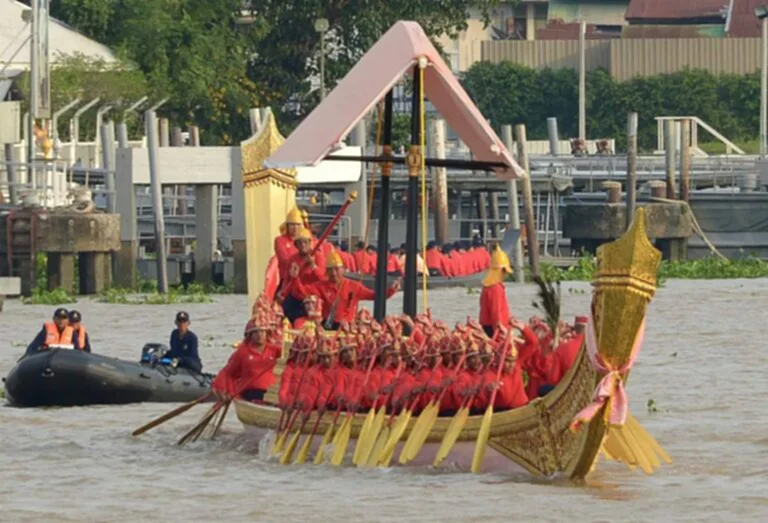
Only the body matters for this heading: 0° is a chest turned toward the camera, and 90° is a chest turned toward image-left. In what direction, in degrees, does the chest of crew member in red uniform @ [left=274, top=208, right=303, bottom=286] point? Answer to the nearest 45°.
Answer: approximately 315°

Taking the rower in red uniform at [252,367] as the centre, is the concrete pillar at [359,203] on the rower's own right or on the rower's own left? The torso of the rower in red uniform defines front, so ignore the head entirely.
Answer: on the rower's own left

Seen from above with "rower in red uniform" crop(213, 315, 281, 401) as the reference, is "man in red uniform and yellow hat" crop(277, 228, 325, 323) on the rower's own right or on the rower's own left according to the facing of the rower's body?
on the rower's own left

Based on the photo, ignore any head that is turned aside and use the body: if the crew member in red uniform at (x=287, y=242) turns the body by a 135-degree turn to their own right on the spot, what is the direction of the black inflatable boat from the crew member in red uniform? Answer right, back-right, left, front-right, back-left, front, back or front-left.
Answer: front

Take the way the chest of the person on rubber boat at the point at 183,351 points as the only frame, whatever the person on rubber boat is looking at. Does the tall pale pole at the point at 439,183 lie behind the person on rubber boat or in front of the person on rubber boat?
behind

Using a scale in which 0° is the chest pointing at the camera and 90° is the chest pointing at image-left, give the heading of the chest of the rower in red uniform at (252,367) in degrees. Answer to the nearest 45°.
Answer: approximately 315°

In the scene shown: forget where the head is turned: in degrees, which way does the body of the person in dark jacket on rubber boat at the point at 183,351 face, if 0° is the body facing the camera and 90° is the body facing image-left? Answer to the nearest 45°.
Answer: approximately 0°
